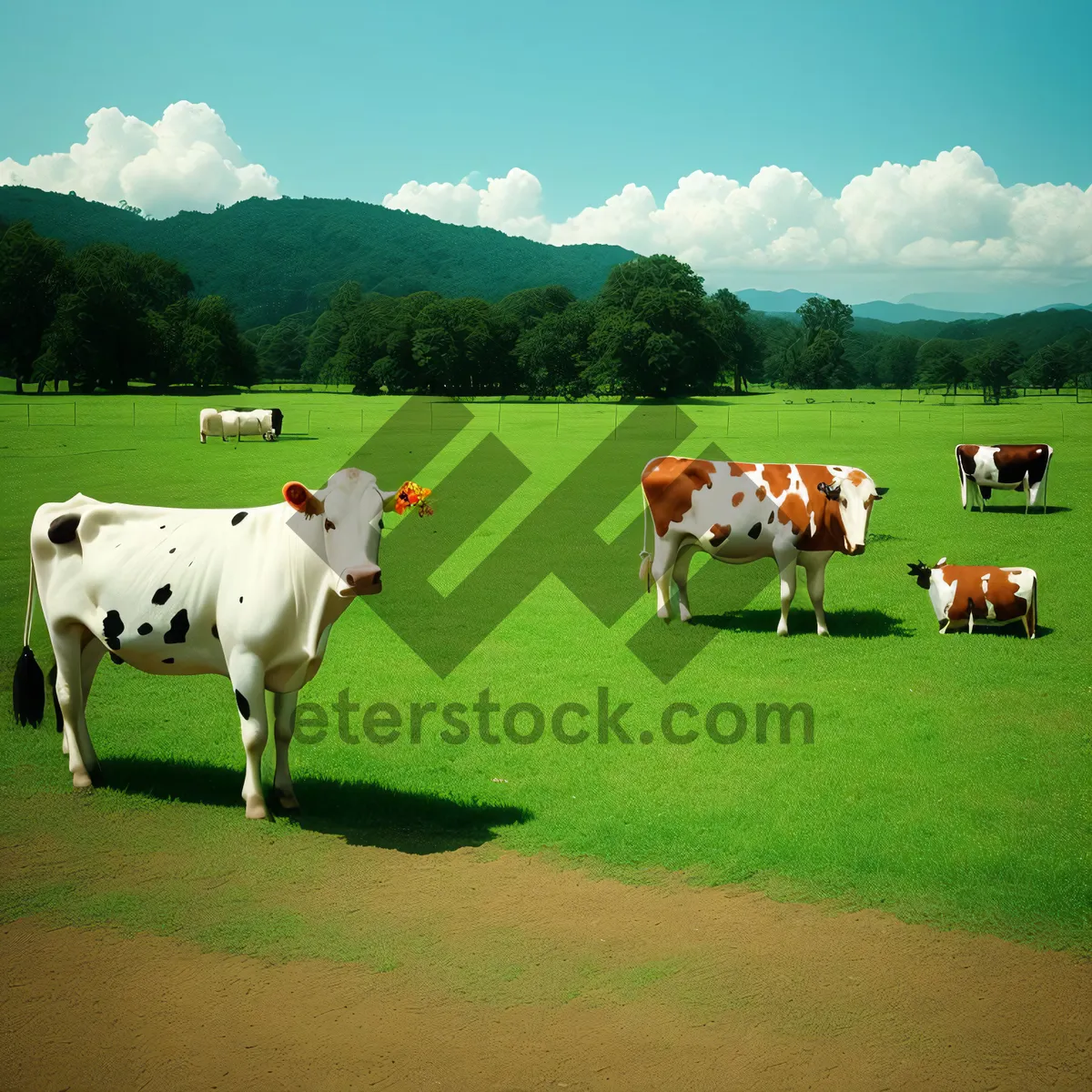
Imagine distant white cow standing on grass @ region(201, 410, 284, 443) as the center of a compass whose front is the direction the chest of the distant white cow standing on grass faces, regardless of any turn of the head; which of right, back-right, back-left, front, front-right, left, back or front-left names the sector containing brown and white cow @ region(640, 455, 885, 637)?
right

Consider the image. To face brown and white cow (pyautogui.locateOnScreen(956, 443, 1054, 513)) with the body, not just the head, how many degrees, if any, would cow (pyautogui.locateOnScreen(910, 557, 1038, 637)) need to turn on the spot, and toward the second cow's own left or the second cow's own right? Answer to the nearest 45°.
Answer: approximately 90° to the second cow's own right

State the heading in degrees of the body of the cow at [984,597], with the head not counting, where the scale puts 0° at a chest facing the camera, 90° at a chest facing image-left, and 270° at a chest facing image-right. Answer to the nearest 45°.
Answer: approximately 90°

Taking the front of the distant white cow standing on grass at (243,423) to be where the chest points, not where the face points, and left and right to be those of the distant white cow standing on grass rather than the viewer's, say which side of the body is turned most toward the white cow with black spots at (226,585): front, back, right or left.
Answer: right

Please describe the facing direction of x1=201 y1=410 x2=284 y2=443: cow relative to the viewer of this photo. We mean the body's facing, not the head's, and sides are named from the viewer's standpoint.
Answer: facing to the right of the viewer
